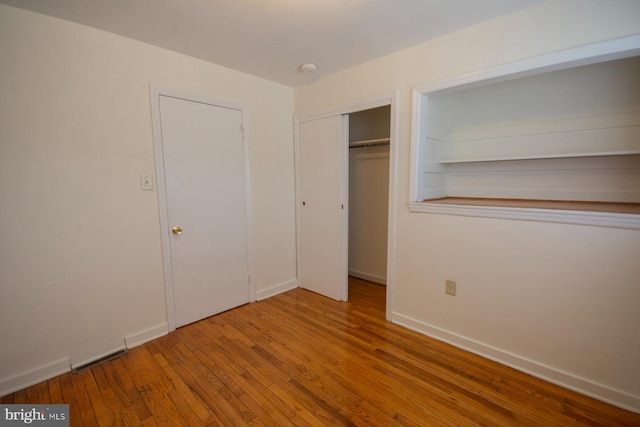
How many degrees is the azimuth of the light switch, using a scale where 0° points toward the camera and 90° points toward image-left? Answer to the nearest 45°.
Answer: approximately 0°

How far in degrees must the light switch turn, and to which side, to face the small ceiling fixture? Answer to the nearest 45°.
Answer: approximately 90° to its left

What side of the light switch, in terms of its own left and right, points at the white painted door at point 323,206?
left
